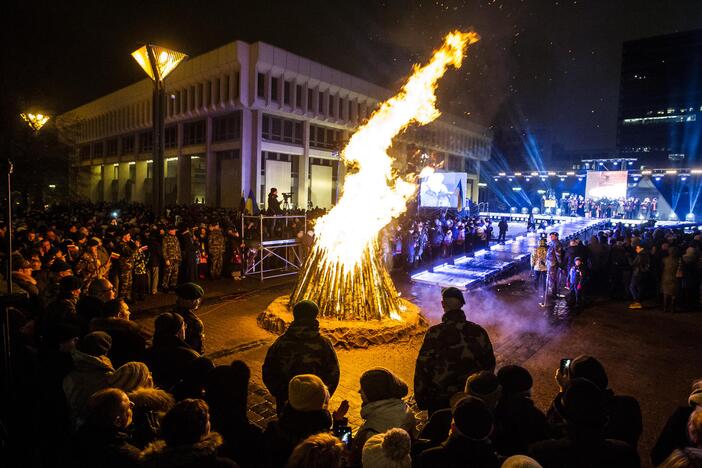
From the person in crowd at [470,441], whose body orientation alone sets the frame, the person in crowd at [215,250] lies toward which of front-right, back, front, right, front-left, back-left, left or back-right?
front-left

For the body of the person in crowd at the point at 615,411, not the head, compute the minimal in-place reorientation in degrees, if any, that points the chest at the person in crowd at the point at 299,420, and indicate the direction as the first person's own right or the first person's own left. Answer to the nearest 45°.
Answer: approximately 135° to the first person's own left

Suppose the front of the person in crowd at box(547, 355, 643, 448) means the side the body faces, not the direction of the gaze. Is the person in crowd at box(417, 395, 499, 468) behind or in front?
behind

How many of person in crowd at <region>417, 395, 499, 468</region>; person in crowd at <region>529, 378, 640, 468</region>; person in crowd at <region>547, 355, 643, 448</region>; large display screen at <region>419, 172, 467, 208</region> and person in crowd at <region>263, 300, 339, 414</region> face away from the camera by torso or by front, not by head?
4

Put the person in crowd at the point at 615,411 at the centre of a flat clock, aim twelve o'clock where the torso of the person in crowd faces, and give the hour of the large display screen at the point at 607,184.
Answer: The large display screen is roughly at 12 o'clock from the person in crowd.

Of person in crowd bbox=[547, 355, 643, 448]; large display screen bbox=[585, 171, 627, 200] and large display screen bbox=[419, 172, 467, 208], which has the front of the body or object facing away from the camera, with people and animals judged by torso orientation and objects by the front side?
the person in crowd

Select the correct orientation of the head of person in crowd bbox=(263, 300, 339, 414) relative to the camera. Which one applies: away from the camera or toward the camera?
away from the camera

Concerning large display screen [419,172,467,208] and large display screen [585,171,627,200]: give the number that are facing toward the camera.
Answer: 2

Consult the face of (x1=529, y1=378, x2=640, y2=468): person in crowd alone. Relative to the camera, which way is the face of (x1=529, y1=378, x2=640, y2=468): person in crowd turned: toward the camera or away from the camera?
away from the camera

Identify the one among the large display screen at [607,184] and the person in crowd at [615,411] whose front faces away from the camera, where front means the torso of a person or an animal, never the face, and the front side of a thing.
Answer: the person in crowd

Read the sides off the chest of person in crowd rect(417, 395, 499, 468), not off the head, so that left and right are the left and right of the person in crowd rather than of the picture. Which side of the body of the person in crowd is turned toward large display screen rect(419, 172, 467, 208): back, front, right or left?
front

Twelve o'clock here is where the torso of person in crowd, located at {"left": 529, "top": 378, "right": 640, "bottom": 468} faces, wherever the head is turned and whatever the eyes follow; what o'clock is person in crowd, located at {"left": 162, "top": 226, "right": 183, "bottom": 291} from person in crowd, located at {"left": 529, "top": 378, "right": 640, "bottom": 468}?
person in crowd, located at {"left": 162, "top": 226, "right": 183, "bottom": 291} is roughly at 10 o'clock from person in crowd, located at {"left": 529, "top": 378, "right": 640, "bottom": 468}.

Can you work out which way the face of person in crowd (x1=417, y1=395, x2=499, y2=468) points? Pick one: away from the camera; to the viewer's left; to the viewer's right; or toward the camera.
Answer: away from the camera

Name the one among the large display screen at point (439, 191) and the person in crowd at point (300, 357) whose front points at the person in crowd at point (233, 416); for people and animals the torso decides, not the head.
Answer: the large display screen

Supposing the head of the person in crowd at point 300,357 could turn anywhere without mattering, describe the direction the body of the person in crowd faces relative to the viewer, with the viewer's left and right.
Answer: facing away from the viewer

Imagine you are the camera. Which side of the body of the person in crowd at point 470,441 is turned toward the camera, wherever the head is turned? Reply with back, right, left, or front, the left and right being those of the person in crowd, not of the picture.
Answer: back
